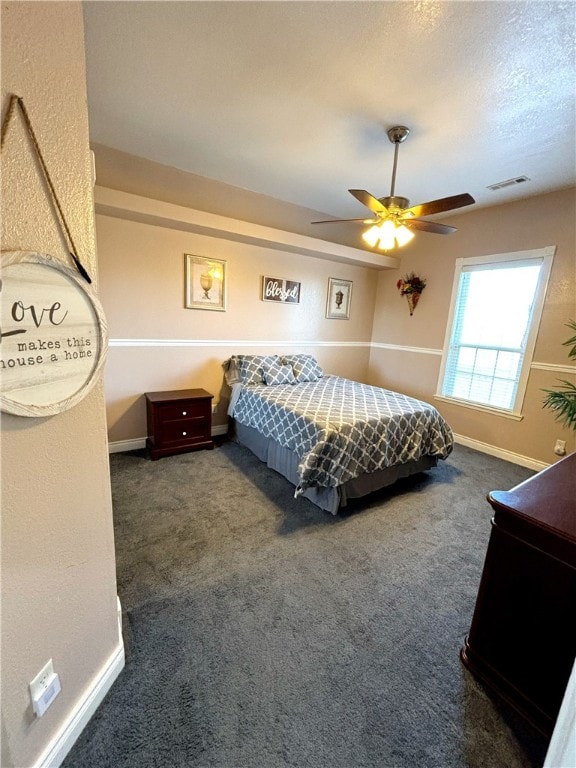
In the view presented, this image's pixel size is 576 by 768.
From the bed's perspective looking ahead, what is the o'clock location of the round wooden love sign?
The round wooden love sign is roughly at 2 o'clock from the bed.

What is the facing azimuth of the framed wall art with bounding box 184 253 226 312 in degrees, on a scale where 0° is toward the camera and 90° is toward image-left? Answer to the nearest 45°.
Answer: approximately 315°

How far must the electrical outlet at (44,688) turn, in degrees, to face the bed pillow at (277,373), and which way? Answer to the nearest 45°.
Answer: approximately 90° to its left

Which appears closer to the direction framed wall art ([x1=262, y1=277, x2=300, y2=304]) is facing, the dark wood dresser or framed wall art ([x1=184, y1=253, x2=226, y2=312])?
the dark wood dresser

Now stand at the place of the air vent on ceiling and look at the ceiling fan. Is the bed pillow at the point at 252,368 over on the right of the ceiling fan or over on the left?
right

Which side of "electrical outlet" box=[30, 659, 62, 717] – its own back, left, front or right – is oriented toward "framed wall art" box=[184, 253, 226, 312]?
left

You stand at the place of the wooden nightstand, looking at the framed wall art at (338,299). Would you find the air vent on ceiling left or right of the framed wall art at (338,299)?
right

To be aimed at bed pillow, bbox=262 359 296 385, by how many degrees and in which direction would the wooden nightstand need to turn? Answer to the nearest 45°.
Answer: approximately 45° to its left

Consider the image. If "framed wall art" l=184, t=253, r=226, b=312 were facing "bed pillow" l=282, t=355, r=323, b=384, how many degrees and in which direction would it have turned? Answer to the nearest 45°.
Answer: approximately 45° to its left
